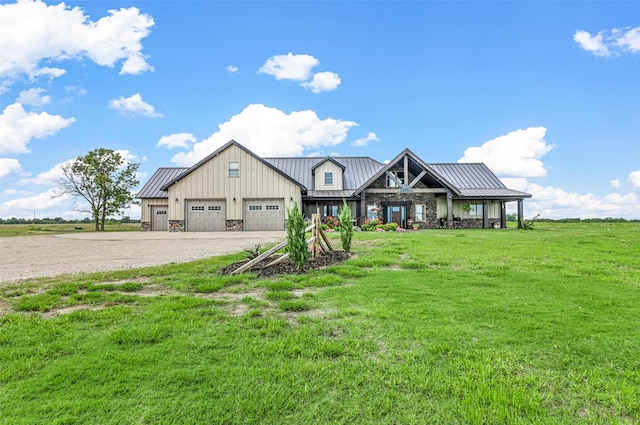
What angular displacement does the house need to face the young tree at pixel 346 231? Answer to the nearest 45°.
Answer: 0° — it already faces it

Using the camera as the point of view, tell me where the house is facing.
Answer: facing the viewer

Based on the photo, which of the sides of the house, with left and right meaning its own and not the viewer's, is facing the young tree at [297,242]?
front

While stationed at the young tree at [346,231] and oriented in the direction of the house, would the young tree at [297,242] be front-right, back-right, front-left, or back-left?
back-left

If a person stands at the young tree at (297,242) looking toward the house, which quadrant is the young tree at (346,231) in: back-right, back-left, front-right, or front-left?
front-right

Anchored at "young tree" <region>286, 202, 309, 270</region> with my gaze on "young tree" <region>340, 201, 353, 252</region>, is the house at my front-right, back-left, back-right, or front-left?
front-left
